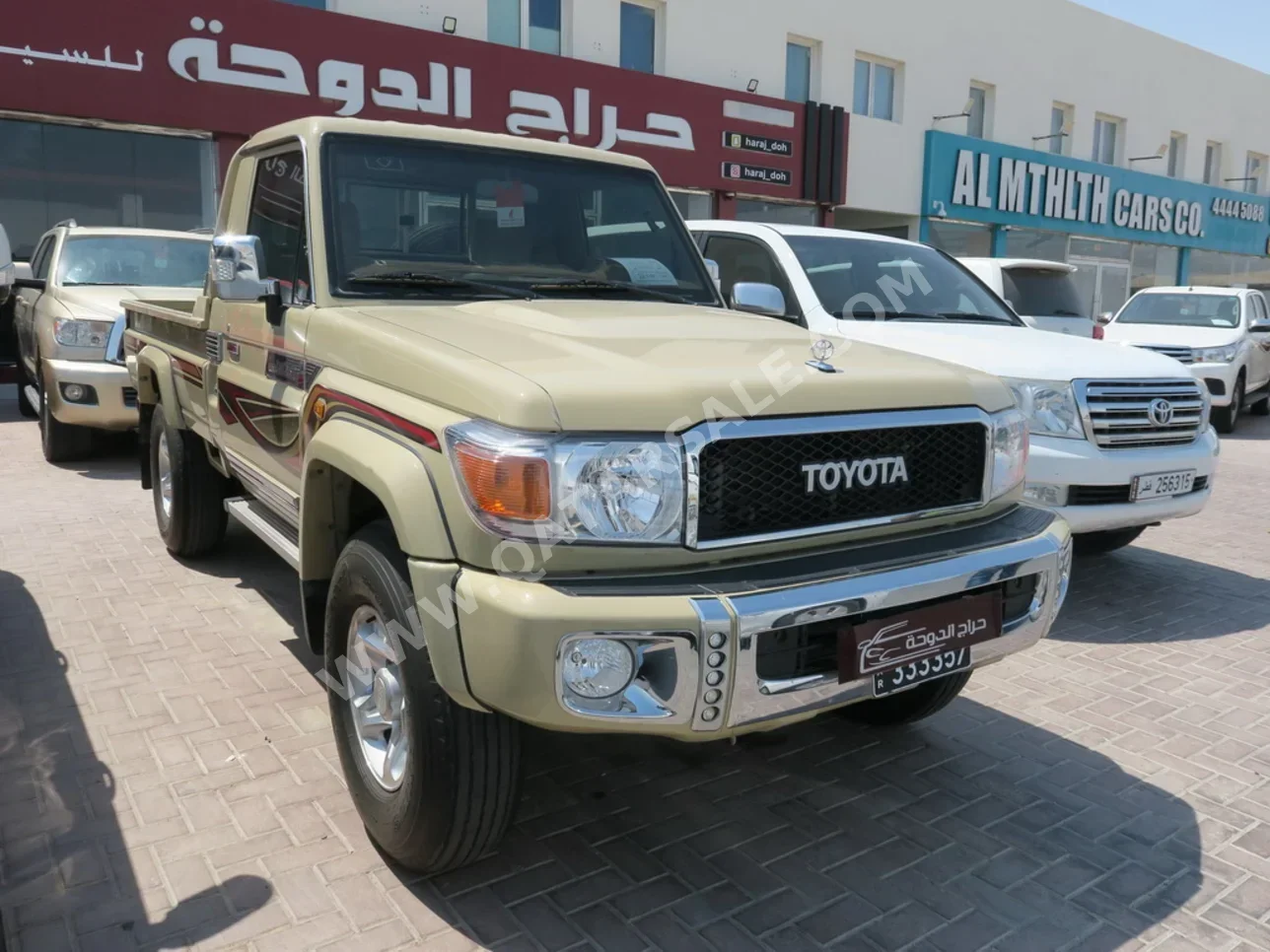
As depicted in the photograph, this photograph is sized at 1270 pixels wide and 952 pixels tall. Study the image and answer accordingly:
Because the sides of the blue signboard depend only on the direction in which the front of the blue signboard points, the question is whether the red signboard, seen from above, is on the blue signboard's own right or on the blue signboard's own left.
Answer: on the blue signboard's own right

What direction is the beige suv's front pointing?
toward the camera

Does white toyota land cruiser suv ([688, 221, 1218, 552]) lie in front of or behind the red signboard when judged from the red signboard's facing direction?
in front

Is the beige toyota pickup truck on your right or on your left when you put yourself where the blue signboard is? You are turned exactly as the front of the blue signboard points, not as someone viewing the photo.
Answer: on your right

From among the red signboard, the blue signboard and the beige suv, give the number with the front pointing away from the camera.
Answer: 0

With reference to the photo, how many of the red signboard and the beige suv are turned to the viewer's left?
0

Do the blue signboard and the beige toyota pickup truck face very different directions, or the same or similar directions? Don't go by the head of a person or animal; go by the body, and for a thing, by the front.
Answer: same or similar directions

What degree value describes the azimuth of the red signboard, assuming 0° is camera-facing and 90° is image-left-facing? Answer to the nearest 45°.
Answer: approximately 315°

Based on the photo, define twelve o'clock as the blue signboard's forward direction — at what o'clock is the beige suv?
The beige suv is roughly at 2 o'clock from the blue signboard.

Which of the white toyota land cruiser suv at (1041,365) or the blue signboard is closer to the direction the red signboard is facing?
the white toyota land cruiser suv

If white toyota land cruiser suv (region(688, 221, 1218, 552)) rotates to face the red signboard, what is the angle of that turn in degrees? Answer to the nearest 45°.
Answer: approximately 180°

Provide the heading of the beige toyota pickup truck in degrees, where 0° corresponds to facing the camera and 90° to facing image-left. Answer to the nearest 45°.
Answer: approximately 315°

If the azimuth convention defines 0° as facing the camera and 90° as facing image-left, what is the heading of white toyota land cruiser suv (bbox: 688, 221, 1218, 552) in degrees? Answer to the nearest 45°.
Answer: approximately 315°

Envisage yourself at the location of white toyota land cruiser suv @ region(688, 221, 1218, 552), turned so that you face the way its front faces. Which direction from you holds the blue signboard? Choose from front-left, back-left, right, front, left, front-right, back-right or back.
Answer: back-left

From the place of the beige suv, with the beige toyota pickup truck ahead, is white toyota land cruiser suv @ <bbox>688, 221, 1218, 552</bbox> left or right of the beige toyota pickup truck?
left

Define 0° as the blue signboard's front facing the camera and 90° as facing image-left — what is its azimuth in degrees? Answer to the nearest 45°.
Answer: approximately 315°

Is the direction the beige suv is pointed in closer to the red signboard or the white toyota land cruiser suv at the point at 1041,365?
the white toyota land cruiser suv

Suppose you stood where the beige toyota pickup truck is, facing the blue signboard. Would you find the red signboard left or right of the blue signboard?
left

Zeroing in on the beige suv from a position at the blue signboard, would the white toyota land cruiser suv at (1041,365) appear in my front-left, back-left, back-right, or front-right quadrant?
front-left
